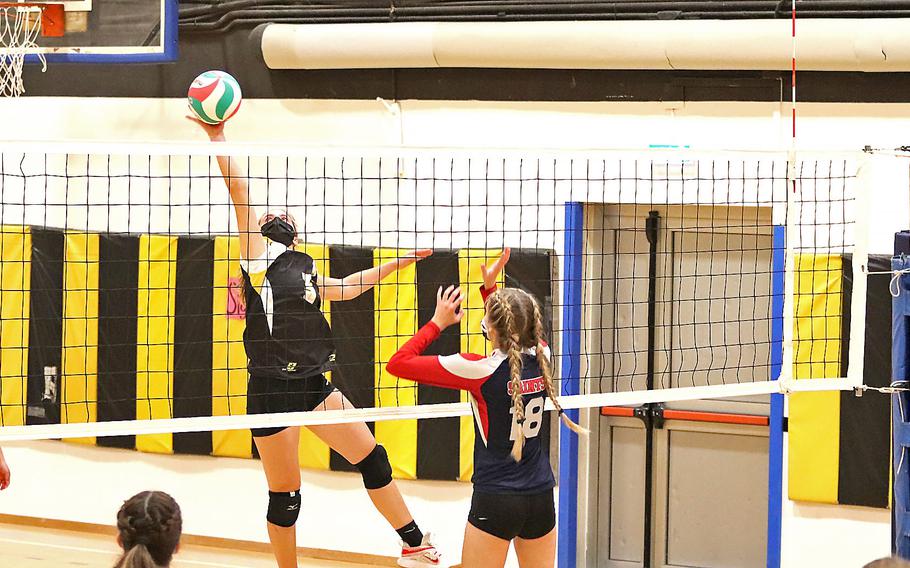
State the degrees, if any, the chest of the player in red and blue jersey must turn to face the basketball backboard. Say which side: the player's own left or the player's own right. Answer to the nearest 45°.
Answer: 0° — they already face it

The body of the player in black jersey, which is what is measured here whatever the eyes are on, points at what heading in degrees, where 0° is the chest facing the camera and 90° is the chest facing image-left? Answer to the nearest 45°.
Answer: approximately 315°

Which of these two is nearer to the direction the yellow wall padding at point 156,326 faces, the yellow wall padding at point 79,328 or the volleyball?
the volleyball

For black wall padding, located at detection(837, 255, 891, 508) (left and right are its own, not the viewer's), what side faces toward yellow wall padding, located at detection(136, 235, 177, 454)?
right

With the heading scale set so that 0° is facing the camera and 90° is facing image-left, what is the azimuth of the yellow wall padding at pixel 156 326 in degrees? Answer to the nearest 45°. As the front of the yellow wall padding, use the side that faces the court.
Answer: approximately 0°

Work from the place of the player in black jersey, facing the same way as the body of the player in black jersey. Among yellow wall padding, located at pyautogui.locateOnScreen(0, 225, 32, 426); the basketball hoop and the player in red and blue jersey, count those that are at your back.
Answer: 2

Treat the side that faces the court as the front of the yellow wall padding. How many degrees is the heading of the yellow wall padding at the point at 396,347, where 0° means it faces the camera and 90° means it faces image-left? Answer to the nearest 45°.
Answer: approximately 0°
